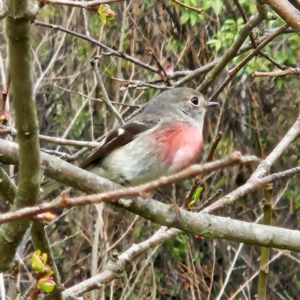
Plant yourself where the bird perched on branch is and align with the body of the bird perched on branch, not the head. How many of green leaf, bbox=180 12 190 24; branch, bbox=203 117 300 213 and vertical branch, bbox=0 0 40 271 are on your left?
1

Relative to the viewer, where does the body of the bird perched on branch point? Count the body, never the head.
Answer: to the viewer's right

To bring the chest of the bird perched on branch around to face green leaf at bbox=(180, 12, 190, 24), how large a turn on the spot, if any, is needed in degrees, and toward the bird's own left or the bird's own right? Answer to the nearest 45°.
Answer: approximately 90° to the bird's own left
